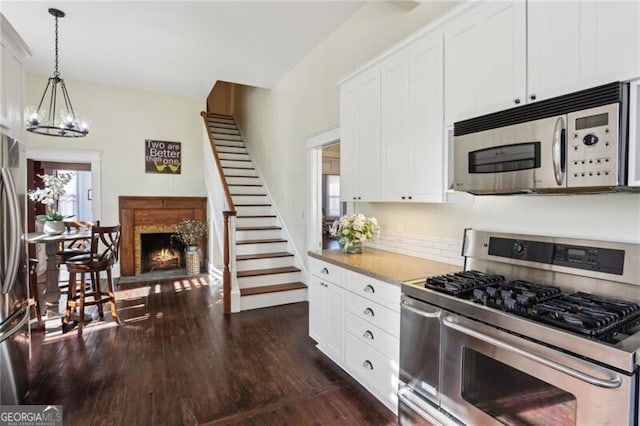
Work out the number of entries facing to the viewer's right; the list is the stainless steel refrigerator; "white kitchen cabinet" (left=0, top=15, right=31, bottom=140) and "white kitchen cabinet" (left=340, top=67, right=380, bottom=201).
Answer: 2

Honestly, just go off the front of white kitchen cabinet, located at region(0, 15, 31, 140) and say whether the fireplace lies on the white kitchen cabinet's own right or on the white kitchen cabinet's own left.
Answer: on the white kitchen cabinet's own left

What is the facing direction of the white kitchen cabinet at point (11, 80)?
to the viewer's right

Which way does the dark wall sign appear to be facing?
toward the camera

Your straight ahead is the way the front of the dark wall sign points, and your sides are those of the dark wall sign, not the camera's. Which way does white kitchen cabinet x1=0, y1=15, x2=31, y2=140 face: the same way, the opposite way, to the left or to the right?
to the left

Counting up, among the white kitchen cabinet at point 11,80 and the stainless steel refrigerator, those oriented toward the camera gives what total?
0

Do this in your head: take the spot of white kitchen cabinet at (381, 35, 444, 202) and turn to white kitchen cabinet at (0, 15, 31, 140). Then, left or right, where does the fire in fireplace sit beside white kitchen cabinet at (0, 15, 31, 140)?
right

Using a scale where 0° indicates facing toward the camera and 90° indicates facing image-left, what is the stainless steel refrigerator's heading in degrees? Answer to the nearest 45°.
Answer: approximately 270°

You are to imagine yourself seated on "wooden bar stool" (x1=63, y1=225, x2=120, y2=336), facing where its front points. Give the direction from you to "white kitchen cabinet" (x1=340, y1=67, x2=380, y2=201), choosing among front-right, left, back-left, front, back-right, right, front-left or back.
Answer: left

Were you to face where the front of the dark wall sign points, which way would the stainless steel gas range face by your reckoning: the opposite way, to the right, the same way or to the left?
to the right

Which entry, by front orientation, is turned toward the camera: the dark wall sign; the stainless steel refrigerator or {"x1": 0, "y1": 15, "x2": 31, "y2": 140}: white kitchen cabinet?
the dark wall sign

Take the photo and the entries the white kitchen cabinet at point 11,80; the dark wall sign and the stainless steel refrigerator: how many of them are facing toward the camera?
1

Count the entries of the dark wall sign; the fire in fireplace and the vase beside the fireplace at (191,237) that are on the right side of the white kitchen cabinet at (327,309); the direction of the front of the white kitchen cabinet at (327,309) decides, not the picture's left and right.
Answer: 3

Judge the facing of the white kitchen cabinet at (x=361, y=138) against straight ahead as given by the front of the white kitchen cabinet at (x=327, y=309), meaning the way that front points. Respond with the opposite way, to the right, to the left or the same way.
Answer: the same way

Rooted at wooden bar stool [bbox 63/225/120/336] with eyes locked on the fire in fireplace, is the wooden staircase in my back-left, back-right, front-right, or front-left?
front-right

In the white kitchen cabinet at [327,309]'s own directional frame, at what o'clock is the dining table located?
The dining table is roughly at 2 o'clock from the white kitchen cabinet.

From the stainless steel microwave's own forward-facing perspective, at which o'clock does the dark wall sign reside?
The dark wall sign is roughly at 2 o'clock from the stainless steel microwave.

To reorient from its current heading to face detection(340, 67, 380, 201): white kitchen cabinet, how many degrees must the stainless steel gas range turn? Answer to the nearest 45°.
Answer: approximately 90° to its right

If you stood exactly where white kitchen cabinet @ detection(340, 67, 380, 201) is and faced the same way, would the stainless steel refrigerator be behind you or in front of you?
in front
